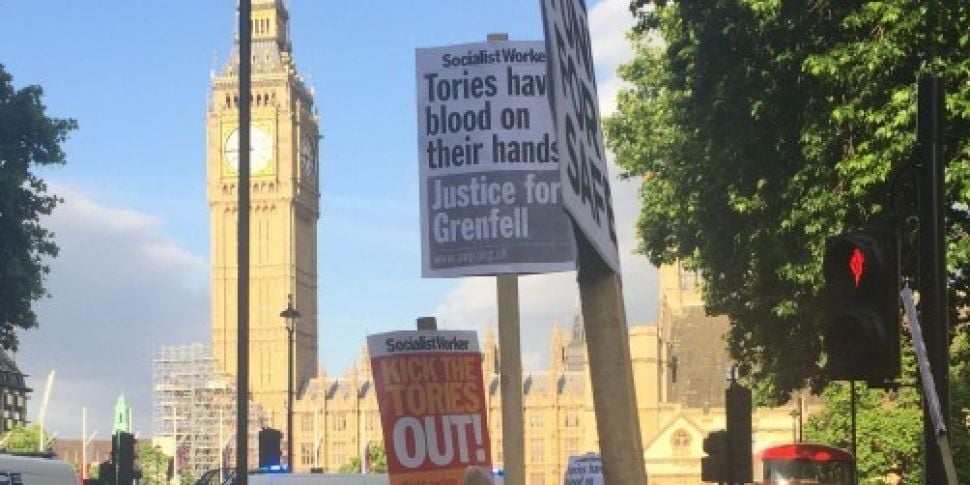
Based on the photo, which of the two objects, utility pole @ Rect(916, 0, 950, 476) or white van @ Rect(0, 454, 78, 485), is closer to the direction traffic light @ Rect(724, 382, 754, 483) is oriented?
the white van

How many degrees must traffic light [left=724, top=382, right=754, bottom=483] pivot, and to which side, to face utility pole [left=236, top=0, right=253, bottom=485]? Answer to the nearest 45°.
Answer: approximately 90° to its left

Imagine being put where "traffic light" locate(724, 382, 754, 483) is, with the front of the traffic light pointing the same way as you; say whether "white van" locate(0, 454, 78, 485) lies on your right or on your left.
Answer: on your left

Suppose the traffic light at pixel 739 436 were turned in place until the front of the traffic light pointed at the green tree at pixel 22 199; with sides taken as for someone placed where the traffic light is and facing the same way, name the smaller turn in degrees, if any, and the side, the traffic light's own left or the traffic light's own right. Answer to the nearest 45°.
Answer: approximately 45° to the traffic light's own left

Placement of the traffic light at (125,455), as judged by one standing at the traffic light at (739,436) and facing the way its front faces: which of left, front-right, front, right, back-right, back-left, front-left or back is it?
front-left

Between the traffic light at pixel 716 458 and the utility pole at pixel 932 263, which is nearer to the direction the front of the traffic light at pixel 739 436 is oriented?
the traffic light

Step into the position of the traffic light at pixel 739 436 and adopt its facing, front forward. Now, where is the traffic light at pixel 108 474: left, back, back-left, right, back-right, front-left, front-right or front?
front-left

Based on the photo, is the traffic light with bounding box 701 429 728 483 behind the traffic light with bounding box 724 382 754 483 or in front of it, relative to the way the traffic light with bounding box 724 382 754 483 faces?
in front

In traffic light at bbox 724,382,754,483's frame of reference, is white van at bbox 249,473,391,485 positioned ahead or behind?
ahead

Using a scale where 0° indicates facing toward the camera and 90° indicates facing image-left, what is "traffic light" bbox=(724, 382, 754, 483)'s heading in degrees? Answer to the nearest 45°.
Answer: approximately 180°

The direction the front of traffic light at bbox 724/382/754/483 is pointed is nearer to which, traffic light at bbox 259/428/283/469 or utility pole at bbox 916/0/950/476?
the traffic light
